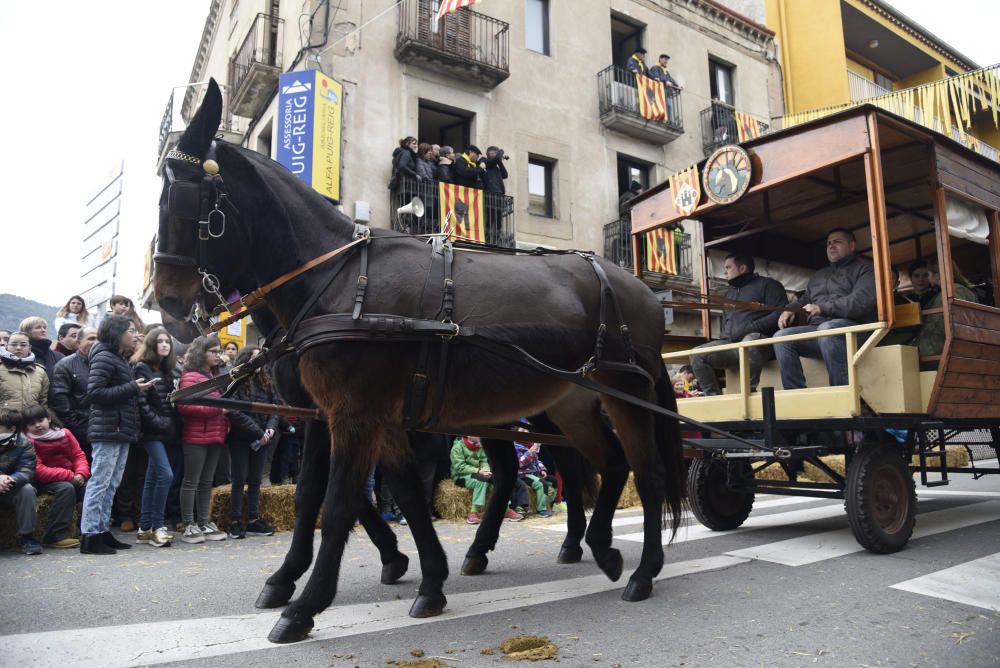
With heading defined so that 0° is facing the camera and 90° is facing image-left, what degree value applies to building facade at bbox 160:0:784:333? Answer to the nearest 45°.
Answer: approximately 315°

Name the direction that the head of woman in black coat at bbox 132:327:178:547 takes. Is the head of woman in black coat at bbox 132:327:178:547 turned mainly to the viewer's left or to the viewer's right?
to the viewer's right

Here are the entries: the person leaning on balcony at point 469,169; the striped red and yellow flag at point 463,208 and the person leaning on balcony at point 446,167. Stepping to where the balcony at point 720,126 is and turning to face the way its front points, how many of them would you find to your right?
3

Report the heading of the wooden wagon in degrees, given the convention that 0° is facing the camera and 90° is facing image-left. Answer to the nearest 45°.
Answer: approximately 45°

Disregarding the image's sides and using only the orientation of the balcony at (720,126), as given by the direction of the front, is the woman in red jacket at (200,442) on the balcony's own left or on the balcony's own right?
on the balcony's own right

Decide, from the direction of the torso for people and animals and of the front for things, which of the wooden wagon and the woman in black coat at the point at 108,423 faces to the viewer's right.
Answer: the woman in black coat

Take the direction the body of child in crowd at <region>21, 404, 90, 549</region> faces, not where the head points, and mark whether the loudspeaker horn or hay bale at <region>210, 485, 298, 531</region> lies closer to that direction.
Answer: the hay bale
